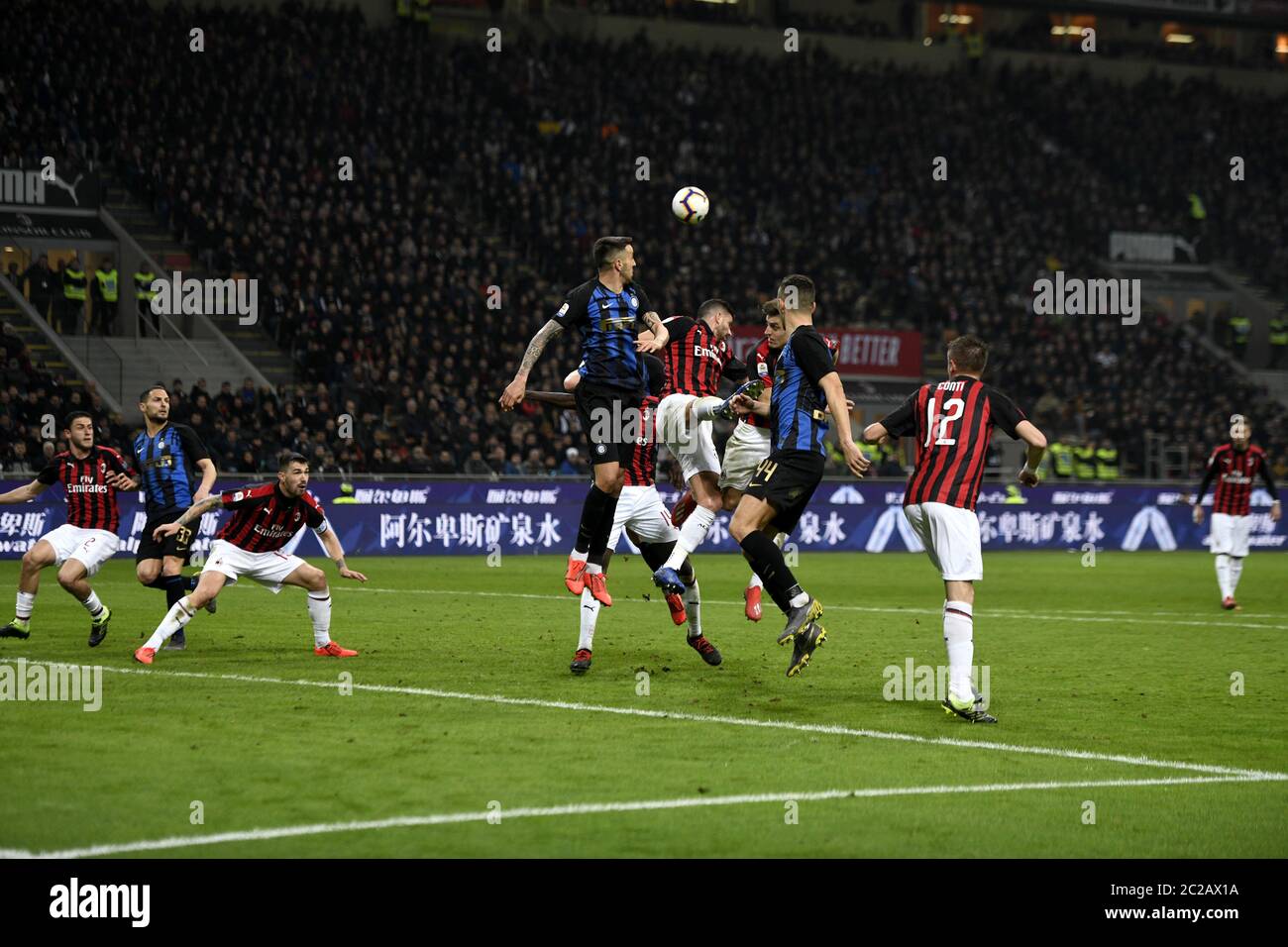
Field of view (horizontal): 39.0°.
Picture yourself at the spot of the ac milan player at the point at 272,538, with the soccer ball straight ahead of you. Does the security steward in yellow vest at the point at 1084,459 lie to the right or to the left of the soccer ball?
left

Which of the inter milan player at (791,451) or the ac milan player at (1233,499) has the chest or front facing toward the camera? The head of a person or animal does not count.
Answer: the ac milan player

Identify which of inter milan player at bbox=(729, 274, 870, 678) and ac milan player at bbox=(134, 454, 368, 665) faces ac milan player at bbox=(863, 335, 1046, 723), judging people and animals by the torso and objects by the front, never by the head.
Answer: ac milan player at bbox=(134, 454, 368, 665)

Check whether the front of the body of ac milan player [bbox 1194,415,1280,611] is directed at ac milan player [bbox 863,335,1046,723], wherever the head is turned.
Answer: yes

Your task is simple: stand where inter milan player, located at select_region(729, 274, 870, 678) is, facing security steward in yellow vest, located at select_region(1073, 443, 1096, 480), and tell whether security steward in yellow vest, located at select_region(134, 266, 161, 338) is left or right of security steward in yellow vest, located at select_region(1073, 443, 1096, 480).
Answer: left

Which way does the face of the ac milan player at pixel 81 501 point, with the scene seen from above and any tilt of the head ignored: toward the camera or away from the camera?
toward the camera

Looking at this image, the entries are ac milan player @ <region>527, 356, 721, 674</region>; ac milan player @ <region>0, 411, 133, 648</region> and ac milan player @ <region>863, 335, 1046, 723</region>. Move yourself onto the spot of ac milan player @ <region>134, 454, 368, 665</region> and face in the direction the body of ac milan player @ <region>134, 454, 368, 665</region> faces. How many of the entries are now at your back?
1

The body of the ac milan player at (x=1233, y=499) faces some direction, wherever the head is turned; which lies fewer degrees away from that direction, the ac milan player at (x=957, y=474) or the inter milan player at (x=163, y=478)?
the ac milan player

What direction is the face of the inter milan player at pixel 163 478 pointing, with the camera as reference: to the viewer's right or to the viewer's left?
to the viewer's right

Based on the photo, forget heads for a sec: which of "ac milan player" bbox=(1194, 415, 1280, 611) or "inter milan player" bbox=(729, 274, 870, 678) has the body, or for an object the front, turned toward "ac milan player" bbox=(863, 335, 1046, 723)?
"ac milan player" bbox=(1194, 415, 1280, 611)

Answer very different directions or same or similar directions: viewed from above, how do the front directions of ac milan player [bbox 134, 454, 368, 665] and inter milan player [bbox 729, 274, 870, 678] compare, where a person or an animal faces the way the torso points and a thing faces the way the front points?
very different directions

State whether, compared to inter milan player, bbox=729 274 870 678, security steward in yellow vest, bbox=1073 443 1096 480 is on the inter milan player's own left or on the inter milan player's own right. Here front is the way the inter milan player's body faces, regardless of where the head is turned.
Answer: on the inter milan player's own right
